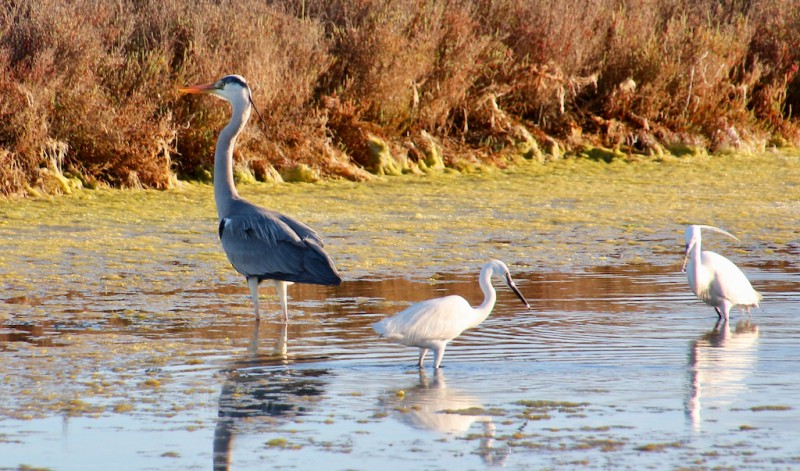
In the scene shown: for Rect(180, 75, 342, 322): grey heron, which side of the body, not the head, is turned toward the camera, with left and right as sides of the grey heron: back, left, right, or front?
left

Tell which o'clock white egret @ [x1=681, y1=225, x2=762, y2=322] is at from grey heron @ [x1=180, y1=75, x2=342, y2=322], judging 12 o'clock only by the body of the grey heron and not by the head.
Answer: The white egret is roughly at 6 o'clock from the grey heron.
